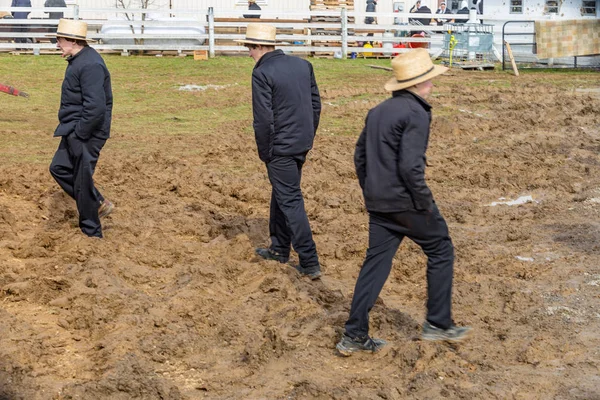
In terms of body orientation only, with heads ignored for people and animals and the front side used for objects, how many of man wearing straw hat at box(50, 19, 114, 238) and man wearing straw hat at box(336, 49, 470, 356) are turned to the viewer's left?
1

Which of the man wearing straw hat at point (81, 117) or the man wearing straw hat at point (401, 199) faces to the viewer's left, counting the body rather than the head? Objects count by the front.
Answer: the man wearing straw hat at point (81, 117)

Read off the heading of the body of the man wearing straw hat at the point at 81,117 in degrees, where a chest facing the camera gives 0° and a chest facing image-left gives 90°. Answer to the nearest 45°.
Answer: approximately 90°

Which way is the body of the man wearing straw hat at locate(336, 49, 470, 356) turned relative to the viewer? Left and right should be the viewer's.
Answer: facing away from the viewer and to the right of the viewer

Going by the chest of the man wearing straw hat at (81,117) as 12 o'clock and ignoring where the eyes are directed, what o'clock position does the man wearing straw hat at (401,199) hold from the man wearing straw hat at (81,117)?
the man wearing straw hat at (401,199) is roughly at 8 o'clock from the man wearing straw hat at (81,117).

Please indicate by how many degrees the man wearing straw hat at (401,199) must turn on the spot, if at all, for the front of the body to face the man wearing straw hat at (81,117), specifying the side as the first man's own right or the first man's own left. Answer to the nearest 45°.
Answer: approximately 90° to the first man's own left

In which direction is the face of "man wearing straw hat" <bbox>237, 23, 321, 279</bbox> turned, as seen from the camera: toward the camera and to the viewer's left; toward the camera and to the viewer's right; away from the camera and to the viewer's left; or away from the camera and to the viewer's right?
away from the camera and to the viewer's left

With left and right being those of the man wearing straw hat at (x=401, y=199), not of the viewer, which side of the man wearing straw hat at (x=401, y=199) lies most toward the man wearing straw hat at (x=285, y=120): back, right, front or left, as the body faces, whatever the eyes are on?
left

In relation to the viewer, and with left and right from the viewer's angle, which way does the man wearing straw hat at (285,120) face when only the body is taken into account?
facing away from the viewer and to the left of the viewer

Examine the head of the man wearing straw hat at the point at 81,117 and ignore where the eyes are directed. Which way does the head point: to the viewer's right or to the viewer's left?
to the viewer's left
